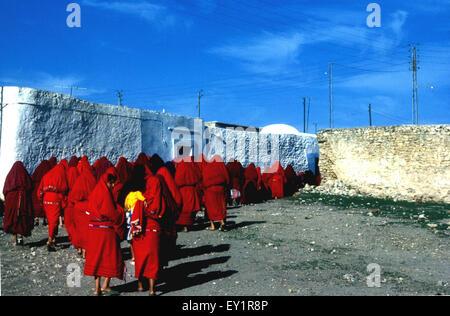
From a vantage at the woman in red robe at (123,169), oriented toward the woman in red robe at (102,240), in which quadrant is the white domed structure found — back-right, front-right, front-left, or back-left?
back-left

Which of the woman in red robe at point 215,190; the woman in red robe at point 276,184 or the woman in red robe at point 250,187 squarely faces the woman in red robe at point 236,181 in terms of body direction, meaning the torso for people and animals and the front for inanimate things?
the woman in red robe at point 215,190

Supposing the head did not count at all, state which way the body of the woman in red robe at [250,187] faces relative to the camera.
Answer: away from the camera

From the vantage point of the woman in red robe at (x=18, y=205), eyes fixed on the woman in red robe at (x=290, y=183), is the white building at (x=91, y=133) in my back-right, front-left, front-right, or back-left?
front-left

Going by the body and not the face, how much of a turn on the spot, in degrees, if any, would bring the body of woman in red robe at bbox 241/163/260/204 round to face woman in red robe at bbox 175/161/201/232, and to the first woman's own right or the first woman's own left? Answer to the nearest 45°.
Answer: approximately 180°

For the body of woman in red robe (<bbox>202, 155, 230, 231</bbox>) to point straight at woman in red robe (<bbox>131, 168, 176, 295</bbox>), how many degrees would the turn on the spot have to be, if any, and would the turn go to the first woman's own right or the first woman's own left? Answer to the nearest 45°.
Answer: approximately 180°

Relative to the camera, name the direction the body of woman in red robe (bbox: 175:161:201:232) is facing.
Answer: away from the camera

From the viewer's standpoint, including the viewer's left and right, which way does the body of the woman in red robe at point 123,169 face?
facing away from the viewer

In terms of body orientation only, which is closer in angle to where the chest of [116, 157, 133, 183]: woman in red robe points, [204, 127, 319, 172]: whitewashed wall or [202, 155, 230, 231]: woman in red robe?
the whitewashed wall
